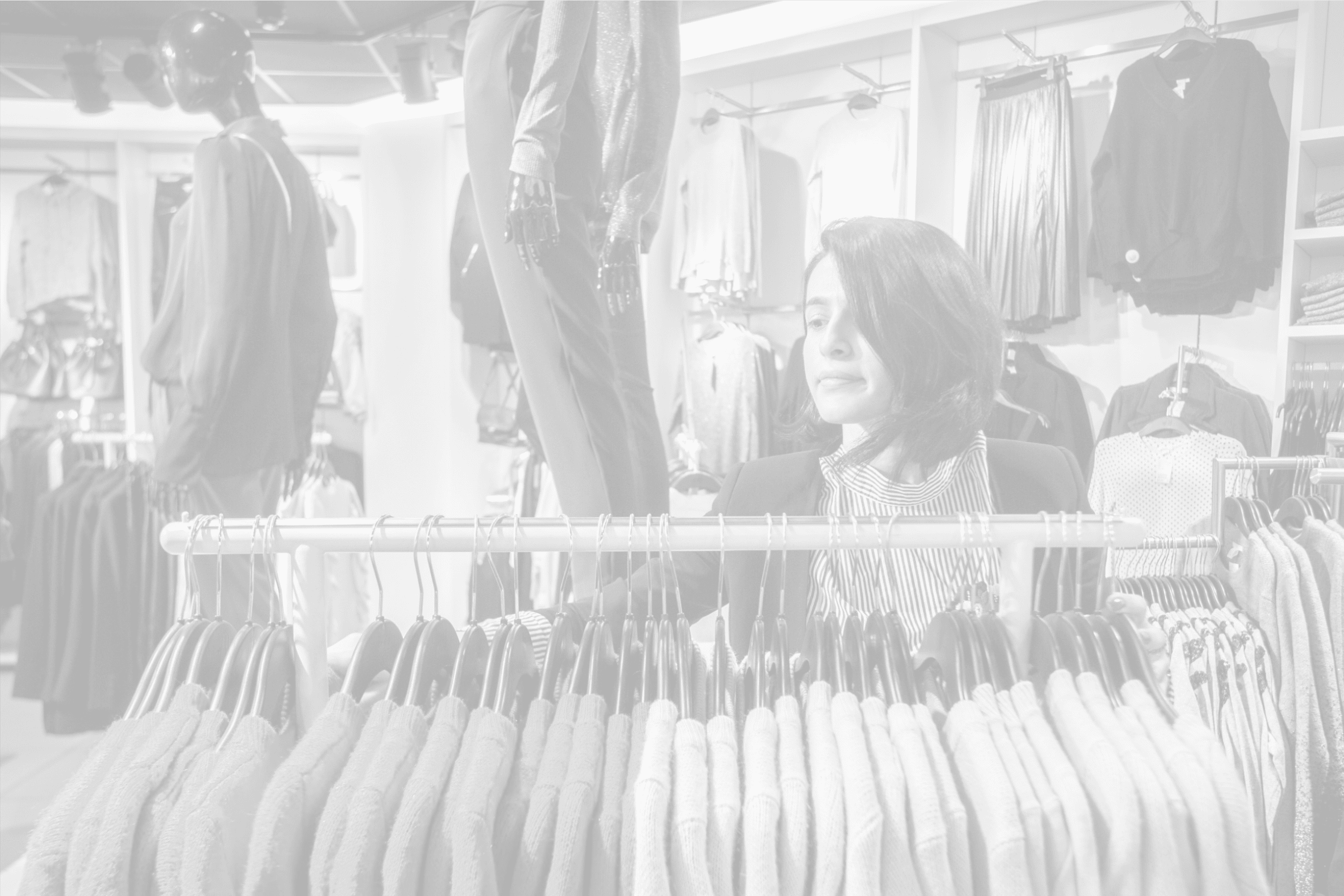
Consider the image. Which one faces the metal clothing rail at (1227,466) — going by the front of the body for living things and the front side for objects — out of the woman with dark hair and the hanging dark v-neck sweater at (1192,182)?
the hanging dark v-neck sweater

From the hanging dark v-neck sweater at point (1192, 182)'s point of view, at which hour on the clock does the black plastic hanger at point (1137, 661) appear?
The black plastic hanger is roughly at 12 o'clock from the hanging dark v-neck sweater.
